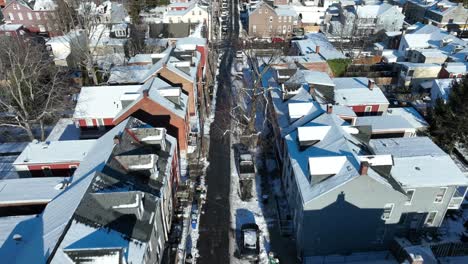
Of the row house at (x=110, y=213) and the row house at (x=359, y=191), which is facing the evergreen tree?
the row house at (x=110, y=213)

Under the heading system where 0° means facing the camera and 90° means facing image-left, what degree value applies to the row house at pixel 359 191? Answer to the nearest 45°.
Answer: approximately 90°

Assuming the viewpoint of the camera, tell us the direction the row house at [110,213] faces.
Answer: facing to the right of the viewer

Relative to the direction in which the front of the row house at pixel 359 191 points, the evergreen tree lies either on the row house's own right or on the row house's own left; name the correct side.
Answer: on the row house's own right

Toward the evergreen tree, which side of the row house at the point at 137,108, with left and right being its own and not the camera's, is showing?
front

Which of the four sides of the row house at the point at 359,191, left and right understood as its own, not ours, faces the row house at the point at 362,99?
right

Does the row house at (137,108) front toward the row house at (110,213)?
no

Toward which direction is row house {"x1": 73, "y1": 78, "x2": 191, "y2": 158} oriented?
to the viewer's right

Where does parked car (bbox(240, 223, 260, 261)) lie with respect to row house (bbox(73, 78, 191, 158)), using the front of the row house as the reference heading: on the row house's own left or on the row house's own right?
on the row house's own right

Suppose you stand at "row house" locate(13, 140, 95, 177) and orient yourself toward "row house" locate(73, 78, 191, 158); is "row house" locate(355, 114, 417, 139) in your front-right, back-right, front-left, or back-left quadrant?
front-right

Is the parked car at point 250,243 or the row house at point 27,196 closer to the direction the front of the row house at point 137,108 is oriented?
the parked car

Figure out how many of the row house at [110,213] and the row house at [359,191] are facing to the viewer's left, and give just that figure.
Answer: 1

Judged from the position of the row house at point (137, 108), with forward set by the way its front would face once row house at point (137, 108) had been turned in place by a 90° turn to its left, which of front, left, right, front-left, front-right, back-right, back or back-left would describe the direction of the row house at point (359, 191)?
back-right

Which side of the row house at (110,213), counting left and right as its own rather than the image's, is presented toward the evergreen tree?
front

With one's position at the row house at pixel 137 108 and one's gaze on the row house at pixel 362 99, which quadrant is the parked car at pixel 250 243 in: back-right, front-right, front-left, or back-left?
front-right
